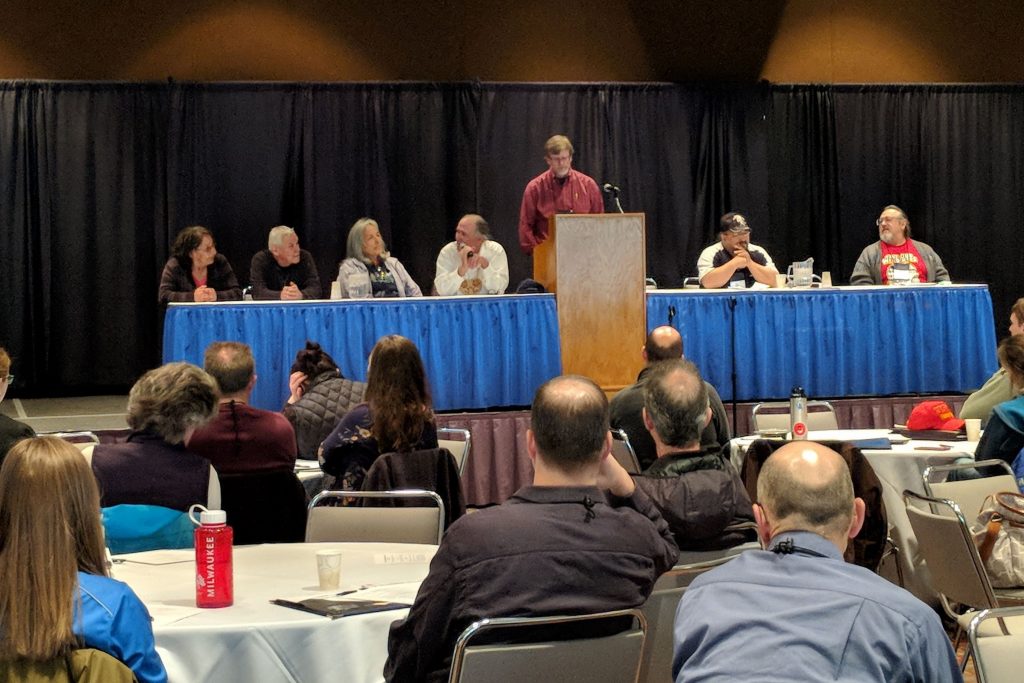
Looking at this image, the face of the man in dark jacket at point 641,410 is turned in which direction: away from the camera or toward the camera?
away from the camera

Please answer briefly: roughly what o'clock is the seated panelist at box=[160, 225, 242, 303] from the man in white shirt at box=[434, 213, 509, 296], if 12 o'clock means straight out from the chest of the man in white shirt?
The seated panelist is roughly at 3 o'clock from the man in white shirt.

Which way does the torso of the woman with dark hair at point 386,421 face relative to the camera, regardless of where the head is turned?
away from the camera

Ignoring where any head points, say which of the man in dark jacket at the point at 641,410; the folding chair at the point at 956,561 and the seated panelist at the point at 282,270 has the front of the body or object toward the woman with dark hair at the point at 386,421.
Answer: the seated panelist

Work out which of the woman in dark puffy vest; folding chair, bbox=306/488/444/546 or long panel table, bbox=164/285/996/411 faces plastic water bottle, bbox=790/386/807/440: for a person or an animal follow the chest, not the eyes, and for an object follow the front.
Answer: the long panel table

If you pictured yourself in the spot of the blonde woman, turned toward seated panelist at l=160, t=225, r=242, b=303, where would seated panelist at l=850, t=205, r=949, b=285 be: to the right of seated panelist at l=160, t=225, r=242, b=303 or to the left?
right

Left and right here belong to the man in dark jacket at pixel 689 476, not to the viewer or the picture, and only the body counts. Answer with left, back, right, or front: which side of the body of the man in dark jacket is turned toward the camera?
back

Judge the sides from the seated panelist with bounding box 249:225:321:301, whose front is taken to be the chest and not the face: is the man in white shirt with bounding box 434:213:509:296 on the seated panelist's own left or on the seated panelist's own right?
on the seated panelist's own left

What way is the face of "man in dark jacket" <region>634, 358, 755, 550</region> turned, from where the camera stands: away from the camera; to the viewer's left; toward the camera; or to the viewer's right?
away from the camera

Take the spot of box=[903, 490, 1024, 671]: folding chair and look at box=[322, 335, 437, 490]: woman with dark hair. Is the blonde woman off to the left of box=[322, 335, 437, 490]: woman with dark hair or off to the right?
left

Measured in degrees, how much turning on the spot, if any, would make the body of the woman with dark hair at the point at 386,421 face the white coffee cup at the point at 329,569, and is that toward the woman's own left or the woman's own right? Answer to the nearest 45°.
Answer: approximately 180°
